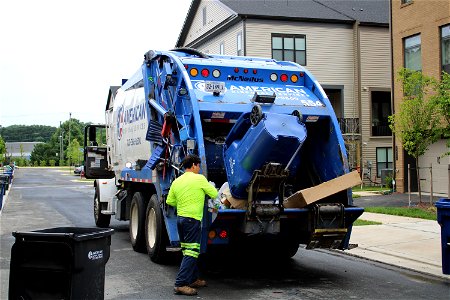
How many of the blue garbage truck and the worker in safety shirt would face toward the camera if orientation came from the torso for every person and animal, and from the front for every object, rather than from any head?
0

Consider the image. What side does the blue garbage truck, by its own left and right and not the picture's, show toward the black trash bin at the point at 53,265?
back

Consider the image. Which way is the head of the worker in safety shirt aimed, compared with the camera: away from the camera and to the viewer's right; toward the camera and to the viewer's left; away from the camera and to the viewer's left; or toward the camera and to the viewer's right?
away from the camera and to the viewer's right

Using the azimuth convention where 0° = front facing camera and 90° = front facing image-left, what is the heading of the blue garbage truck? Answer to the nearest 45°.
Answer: approximately 135°

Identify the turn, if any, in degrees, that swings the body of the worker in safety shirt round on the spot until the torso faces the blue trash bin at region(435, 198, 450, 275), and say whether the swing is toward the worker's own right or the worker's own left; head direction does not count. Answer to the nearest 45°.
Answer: approximately 45° to the worker's own right

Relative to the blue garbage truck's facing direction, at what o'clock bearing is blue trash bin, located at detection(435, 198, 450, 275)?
The blue trash bin is roughly at 5 o'clock from the blue garbage truck.

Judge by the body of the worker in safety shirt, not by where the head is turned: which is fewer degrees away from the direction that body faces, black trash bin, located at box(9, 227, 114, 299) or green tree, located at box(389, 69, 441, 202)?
the green tree

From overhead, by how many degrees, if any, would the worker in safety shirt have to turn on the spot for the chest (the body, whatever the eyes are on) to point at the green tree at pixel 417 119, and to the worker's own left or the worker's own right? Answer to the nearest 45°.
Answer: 0° — they already face it

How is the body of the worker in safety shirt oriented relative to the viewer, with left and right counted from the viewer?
facing away from the viewer and to the right of the viewer

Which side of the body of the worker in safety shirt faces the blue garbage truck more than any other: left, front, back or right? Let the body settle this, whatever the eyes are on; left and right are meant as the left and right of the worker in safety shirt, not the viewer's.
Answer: front
